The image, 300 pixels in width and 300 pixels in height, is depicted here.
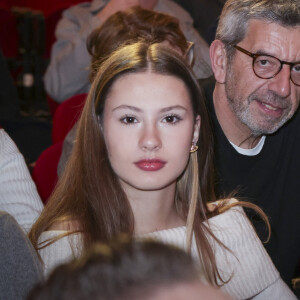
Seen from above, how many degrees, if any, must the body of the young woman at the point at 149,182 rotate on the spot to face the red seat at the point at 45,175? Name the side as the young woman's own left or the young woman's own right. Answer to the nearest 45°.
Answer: approximately 135° to the young woman's own right

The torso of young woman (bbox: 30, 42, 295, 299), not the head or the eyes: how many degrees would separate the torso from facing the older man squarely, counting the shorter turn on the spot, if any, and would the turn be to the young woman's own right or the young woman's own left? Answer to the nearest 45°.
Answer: approximately 135° to the young woman's own left

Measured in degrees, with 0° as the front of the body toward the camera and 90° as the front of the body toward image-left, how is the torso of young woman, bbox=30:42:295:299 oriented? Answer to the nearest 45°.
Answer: approximately 0°

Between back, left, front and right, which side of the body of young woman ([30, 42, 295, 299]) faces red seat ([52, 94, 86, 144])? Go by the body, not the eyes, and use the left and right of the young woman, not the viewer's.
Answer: back
